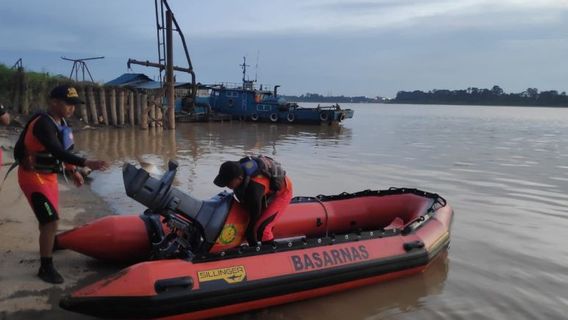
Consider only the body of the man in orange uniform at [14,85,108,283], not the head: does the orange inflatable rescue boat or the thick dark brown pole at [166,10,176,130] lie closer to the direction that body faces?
the orange inflatable rescue boat

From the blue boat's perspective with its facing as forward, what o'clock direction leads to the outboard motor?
The outboard motor is roughly at 9 o'clock from the blue boat.

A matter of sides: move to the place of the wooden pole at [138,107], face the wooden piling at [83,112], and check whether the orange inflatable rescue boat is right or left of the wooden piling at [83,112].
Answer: left

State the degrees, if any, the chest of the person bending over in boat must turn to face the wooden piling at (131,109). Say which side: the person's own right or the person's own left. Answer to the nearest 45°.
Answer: approximately 90° to the person's own right

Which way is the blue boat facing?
to the viewer's left

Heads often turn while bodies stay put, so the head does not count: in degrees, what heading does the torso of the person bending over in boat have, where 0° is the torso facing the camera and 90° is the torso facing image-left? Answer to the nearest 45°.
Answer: approximately 90°

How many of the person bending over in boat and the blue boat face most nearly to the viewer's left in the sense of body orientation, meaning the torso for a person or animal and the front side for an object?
2

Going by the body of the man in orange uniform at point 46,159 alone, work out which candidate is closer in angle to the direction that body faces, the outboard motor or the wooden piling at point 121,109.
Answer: the outboard motor

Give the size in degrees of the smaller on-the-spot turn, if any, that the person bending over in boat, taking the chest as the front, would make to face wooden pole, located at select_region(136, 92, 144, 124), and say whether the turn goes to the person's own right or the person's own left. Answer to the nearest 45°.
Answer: approximately 90° to the person's own right

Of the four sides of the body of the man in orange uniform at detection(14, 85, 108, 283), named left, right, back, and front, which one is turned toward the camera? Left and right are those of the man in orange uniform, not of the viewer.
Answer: right

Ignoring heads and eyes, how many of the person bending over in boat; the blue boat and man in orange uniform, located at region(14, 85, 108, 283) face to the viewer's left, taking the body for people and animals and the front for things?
2

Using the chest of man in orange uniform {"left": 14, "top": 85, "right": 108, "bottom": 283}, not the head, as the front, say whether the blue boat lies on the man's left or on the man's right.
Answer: on the man's left

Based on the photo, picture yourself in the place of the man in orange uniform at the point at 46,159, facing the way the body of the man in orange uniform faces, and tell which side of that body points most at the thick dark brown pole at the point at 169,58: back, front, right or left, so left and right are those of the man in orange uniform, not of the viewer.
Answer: left

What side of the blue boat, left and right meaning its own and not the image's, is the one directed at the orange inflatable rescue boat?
left
